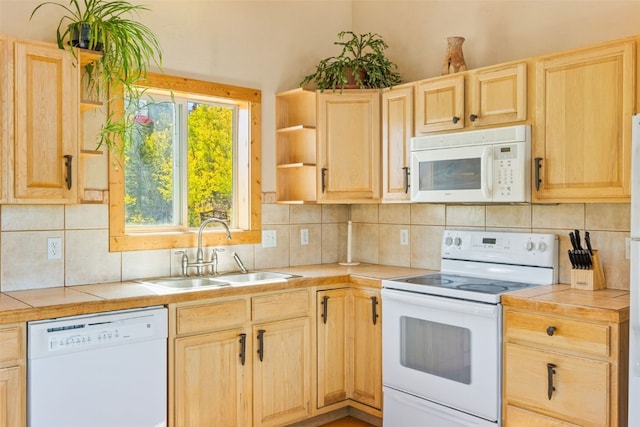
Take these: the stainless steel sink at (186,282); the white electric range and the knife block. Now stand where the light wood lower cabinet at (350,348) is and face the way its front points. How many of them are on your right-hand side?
1

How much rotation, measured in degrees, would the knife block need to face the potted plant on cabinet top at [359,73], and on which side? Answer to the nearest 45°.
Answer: approximately 45° to its right

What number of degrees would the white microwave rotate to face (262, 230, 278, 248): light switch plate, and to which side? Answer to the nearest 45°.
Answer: approximately 45° to its right

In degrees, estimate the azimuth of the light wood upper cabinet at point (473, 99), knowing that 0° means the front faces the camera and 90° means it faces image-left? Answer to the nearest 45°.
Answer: approximately 45°

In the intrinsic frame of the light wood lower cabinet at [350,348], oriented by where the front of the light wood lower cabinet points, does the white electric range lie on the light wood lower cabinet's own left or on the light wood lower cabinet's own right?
on the light wood lower cabinet's own left

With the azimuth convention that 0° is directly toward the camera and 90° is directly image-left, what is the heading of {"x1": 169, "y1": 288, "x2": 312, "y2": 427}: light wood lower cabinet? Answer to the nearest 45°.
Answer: approximately 315°

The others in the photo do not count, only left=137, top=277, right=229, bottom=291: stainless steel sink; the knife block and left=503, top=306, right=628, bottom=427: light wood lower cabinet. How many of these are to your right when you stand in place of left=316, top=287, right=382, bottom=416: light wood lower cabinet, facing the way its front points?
1

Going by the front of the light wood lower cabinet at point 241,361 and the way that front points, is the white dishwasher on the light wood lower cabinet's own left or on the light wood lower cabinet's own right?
on the light wood lower cabinet's own right

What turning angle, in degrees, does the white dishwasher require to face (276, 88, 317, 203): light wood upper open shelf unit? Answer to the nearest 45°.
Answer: approximately 90° to its left

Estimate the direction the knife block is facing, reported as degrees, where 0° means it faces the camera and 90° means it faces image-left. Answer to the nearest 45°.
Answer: approximately 45°

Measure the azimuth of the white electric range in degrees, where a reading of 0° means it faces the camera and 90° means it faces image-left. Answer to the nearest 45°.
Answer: approximately 45°
